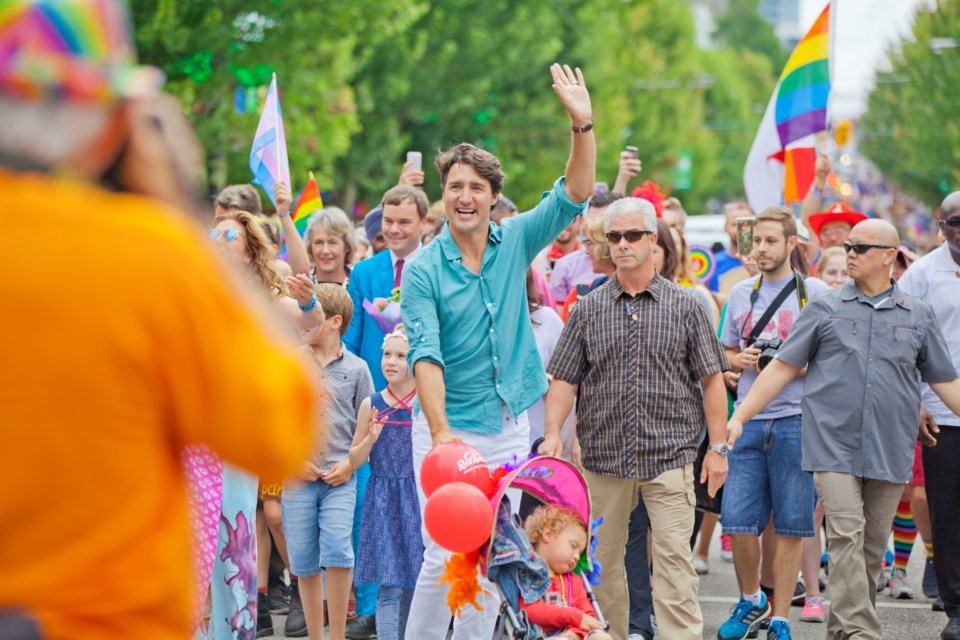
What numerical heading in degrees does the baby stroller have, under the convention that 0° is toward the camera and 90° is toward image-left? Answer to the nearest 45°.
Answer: approximately 315°

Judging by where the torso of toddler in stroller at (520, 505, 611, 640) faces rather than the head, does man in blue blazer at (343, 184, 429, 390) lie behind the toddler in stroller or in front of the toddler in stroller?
behind

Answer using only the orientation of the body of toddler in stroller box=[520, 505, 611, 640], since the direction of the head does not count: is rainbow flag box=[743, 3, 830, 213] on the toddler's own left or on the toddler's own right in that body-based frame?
on the toddler's own left

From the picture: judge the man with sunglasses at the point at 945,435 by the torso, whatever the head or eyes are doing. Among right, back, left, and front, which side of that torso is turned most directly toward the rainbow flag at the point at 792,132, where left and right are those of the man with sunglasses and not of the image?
back

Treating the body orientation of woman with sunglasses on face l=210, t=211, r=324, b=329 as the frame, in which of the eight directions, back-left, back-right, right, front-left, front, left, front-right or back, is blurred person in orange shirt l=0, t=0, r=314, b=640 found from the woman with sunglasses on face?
front-left

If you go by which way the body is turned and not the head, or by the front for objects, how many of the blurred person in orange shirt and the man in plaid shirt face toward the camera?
1

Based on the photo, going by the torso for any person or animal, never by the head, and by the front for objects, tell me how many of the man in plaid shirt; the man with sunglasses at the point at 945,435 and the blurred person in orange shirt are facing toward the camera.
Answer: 2

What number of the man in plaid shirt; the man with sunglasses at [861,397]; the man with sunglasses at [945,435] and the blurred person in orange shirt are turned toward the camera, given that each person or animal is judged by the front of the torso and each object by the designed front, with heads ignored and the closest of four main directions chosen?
3

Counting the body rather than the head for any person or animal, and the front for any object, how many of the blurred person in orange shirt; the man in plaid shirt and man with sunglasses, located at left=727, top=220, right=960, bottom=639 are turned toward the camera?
2

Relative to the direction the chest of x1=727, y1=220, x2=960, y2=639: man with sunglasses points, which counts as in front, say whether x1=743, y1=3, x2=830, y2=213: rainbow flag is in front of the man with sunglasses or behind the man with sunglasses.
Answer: behind

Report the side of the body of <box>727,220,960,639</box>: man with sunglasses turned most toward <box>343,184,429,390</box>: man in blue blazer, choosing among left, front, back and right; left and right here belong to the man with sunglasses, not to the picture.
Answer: right

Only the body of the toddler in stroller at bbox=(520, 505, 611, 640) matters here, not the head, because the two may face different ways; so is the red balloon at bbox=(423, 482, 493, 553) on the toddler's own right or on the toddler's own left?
on the toddler's own right

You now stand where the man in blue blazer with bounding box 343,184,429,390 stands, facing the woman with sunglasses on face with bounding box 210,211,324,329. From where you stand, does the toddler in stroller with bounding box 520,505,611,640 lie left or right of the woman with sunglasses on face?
left

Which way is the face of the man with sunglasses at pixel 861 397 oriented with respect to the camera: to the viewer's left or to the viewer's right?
to the viewer's left

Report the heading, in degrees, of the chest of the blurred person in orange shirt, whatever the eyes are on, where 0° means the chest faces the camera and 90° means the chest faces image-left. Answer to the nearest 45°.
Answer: approximately 225°

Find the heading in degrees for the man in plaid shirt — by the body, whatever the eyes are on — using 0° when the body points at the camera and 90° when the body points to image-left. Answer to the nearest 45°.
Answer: approximately 0°

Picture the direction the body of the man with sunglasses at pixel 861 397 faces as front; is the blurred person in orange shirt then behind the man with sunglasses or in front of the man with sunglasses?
in front
